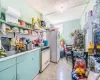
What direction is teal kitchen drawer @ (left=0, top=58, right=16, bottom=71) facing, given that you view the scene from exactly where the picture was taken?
facing the viewer and to the right of the viewer

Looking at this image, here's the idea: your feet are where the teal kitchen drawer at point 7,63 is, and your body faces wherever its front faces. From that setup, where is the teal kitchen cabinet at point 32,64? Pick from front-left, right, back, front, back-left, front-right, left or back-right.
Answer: left

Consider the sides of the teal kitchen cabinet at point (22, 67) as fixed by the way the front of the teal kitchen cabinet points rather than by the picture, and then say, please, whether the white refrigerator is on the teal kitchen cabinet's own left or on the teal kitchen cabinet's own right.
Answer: on the teal kitchen cabinet's own left

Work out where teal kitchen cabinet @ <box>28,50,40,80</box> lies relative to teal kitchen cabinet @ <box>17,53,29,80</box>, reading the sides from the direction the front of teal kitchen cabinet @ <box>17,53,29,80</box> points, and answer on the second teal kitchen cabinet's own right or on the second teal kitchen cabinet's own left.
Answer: on the second teal kitchen cabinet's own left

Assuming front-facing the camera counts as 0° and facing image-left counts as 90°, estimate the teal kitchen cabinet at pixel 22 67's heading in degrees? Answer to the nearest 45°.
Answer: approximately 315°
